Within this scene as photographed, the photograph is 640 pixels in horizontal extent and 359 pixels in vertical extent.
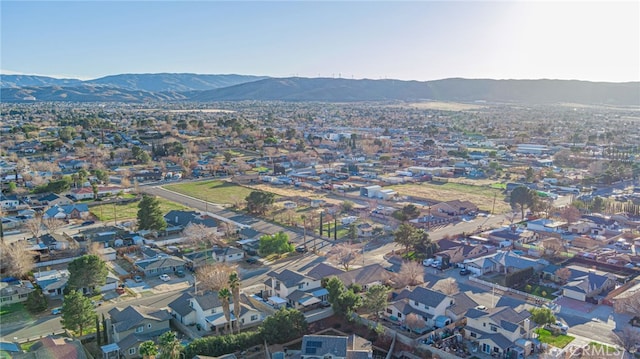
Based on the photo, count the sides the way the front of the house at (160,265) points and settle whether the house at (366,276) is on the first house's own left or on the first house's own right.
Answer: on the first house's own left

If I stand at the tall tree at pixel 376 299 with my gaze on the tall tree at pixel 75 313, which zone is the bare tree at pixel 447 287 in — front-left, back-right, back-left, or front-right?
back-right

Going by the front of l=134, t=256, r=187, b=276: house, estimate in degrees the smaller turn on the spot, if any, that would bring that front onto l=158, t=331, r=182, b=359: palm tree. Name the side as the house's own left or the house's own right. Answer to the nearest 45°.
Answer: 0° — it already faces it

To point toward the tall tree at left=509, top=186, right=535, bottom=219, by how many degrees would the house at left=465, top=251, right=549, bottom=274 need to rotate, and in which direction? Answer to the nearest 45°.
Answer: approximately 135° to its right

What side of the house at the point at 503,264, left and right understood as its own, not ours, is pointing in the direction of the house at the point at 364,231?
right

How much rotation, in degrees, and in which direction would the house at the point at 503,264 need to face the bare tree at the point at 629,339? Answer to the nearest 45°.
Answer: approximately 90° to its left

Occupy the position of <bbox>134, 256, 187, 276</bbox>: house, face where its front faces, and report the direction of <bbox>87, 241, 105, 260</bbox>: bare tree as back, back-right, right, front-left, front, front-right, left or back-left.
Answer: back-right

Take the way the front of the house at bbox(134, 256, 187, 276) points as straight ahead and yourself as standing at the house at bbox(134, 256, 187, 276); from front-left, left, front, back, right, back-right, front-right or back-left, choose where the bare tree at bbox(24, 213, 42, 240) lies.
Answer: back-right

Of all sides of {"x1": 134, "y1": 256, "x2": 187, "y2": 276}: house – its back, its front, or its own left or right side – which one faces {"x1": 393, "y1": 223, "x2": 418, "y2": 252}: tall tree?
left

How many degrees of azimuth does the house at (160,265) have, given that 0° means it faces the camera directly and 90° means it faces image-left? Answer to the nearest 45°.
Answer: approximately 0°

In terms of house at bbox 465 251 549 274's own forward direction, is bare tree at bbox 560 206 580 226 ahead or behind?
behind

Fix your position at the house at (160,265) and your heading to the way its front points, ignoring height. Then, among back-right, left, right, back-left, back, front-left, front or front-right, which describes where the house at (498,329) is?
front-left

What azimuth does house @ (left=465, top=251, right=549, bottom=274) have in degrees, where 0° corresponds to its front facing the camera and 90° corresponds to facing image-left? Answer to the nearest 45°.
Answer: approximately 45°

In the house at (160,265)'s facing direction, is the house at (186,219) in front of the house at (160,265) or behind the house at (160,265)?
behind

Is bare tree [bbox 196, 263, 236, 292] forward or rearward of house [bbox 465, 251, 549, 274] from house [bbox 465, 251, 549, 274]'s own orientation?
forward
